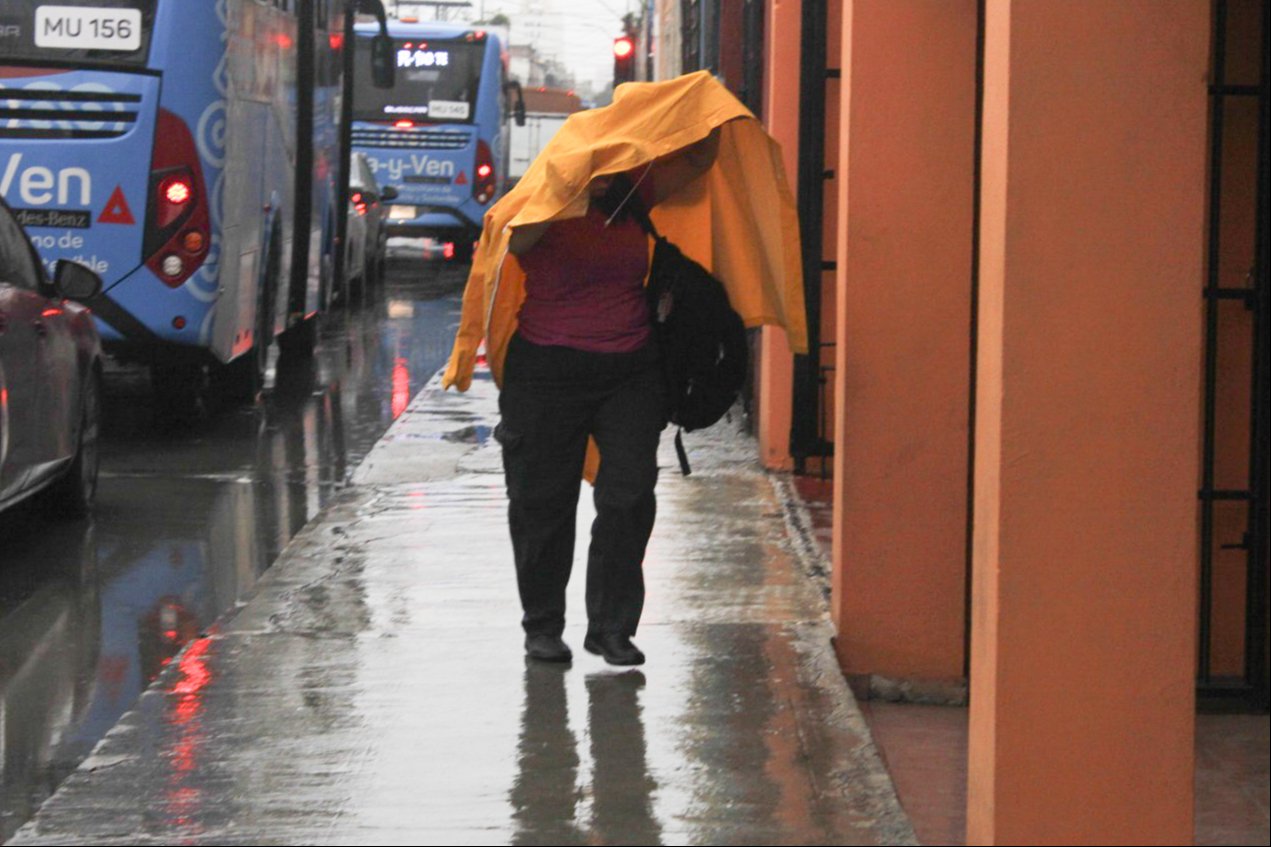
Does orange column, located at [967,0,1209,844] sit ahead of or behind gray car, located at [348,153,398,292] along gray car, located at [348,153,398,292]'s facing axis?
behind

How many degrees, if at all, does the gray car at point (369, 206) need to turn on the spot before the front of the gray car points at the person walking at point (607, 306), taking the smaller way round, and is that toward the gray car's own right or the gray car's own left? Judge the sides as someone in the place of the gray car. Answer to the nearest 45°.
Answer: approximately 180°

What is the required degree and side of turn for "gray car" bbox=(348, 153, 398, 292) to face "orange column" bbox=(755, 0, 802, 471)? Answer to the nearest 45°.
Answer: approximately 180°

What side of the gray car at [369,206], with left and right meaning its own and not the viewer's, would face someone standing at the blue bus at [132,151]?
back

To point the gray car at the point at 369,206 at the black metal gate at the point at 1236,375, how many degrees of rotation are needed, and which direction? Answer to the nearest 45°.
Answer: approximately 180°

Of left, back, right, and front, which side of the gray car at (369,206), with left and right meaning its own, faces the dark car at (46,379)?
back

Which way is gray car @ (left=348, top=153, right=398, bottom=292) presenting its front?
away from the camera
